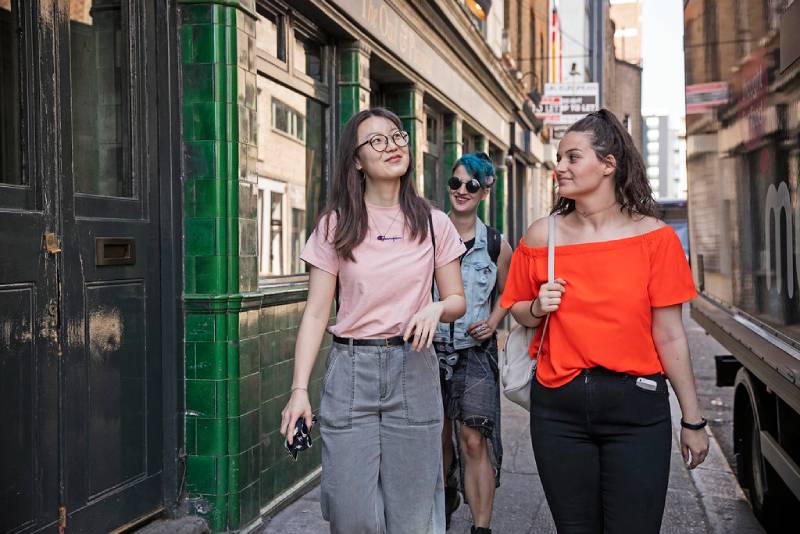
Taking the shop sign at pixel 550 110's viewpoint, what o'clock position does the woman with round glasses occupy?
The woman with round glasses is roughly at 12 o'clock from the shop sign.

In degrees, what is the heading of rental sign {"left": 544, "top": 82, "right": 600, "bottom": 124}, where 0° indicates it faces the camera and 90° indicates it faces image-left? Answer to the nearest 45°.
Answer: approximately 0°

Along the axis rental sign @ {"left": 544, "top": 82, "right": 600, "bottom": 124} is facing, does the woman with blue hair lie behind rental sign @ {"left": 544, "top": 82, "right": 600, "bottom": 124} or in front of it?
in front

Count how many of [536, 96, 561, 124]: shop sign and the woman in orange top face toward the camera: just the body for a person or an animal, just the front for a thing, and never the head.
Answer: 2

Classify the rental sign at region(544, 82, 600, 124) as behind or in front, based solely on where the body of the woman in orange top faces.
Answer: behind

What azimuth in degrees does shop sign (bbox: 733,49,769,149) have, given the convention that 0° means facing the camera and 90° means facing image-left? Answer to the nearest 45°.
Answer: approximately 45°

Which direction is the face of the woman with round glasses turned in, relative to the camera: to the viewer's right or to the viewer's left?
to the viewer's right

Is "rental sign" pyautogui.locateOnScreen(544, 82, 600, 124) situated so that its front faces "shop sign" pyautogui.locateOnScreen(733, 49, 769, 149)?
yes

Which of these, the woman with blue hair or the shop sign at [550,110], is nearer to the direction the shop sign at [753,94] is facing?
the woman with blue hair

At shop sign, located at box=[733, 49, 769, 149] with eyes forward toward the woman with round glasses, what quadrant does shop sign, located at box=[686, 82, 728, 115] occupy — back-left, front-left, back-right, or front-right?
back-right

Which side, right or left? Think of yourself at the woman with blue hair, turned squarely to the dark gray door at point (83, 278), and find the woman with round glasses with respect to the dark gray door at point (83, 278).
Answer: left
